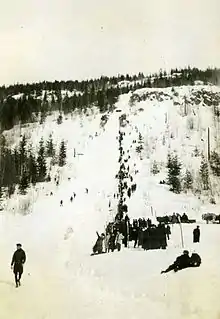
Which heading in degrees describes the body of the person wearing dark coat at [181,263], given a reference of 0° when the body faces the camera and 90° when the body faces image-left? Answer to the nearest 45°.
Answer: approximately 90°

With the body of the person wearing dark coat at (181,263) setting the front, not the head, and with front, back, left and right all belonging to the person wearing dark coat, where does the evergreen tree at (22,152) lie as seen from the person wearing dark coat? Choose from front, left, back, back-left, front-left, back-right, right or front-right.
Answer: front
